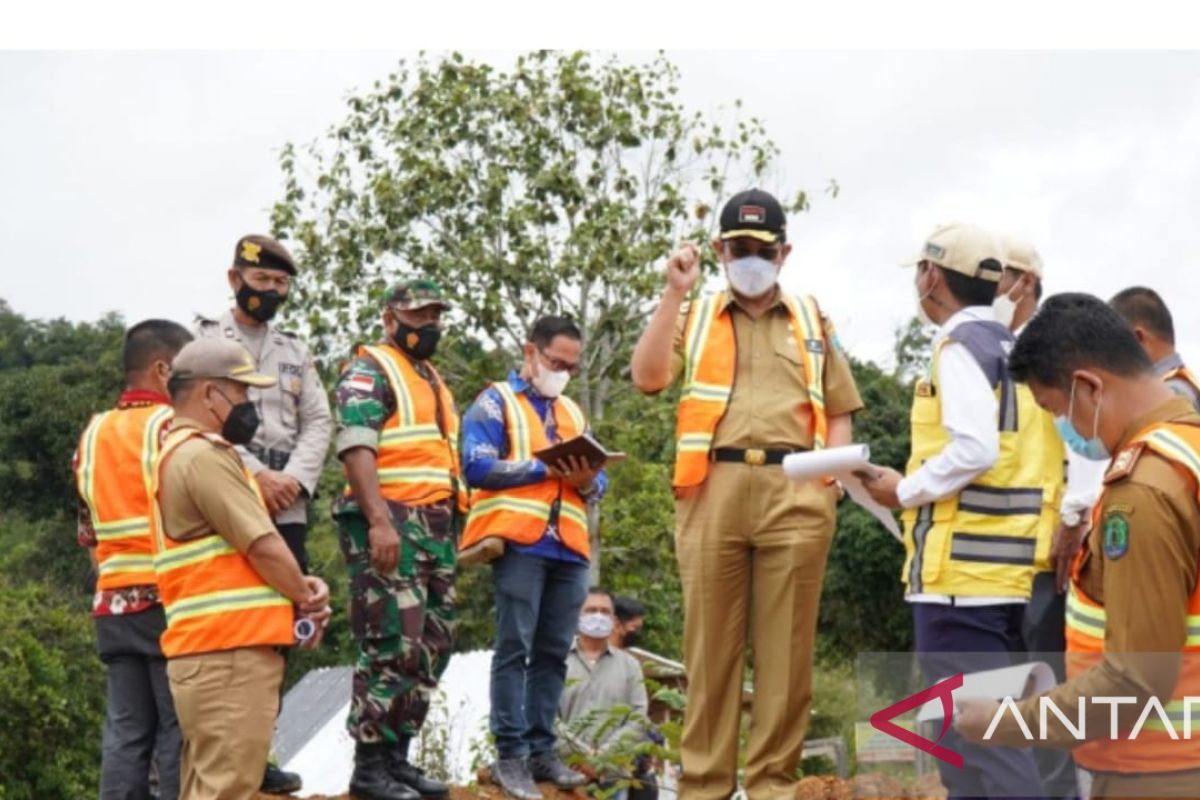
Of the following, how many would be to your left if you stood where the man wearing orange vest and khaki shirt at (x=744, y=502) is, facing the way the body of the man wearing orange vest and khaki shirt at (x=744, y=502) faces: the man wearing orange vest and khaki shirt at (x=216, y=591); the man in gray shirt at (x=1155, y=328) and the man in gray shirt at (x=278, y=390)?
1

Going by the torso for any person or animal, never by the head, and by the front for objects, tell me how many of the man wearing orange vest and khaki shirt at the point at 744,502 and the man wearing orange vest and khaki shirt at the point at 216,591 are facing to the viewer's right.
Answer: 1

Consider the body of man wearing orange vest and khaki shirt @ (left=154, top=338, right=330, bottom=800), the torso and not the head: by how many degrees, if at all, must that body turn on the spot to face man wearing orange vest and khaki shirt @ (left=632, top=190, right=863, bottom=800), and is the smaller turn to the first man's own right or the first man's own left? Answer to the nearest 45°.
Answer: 0° — they already face them

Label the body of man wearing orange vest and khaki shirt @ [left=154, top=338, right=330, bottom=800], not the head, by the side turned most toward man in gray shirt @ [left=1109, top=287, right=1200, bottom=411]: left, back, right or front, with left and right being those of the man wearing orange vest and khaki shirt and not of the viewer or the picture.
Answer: front

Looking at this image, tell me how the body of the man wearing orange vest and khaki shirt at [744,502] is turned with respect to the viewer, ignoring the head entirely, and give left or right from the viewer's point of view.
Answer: facing the viewer

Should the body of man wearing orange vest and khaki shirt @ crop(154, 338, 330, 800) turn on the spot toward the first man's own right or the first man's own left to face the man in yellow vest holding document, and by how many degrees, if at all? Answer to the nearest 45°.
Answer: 0° — they already face them

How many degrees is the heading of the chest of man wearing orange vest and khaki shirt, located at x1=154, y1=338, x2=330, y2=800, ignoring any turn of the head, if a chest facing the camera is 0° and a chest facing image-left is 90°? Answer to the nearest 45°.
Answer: approximately 270°

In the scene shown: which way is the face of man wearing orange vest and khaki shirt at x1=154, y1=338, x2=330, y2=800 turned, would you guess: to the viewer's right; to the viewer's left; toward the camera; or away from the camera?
to the viewer's right

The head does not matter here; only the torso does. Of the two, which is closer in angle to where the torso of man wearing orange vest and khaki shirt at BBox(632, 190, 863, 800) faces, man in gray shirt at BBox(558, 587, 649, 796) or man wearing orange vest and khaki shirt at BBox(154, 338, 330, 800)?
the man wearing orange vest and khaki shirt

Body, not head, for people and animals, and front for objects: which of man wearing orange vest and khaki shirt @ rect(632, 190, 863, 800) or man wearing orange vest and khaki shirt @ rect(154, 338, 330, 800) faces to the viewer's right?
man wearing orange vest and khaki shirt @ rect(154, 338, 330, 800)

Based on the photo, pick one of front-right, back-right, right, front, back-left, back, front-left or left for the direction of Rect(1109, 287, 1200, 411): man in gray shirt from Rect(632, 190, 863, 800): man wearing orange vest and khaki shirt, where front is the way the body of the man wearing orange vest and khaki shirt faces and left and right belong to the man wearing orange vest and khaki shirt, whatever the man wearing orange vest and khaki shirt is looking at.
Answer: left

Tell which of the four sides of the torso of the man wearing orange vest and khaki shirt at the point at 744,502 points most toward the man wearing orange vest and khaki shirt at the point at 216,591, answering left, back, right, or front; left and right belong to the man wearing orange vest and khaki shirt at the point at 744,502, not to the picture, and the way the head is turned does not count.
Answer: right

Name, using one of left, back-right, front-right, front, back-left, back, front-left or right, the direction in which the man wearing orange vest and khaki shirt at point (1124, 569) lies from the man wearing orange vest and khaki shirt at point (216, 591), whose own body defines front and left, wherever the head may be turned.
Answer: front-right

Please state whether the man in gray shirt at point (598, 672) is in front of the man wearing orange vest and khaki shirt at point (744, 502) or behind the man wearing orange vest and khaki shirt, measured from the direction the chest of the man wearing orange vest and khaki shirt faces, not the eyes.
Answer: behind
